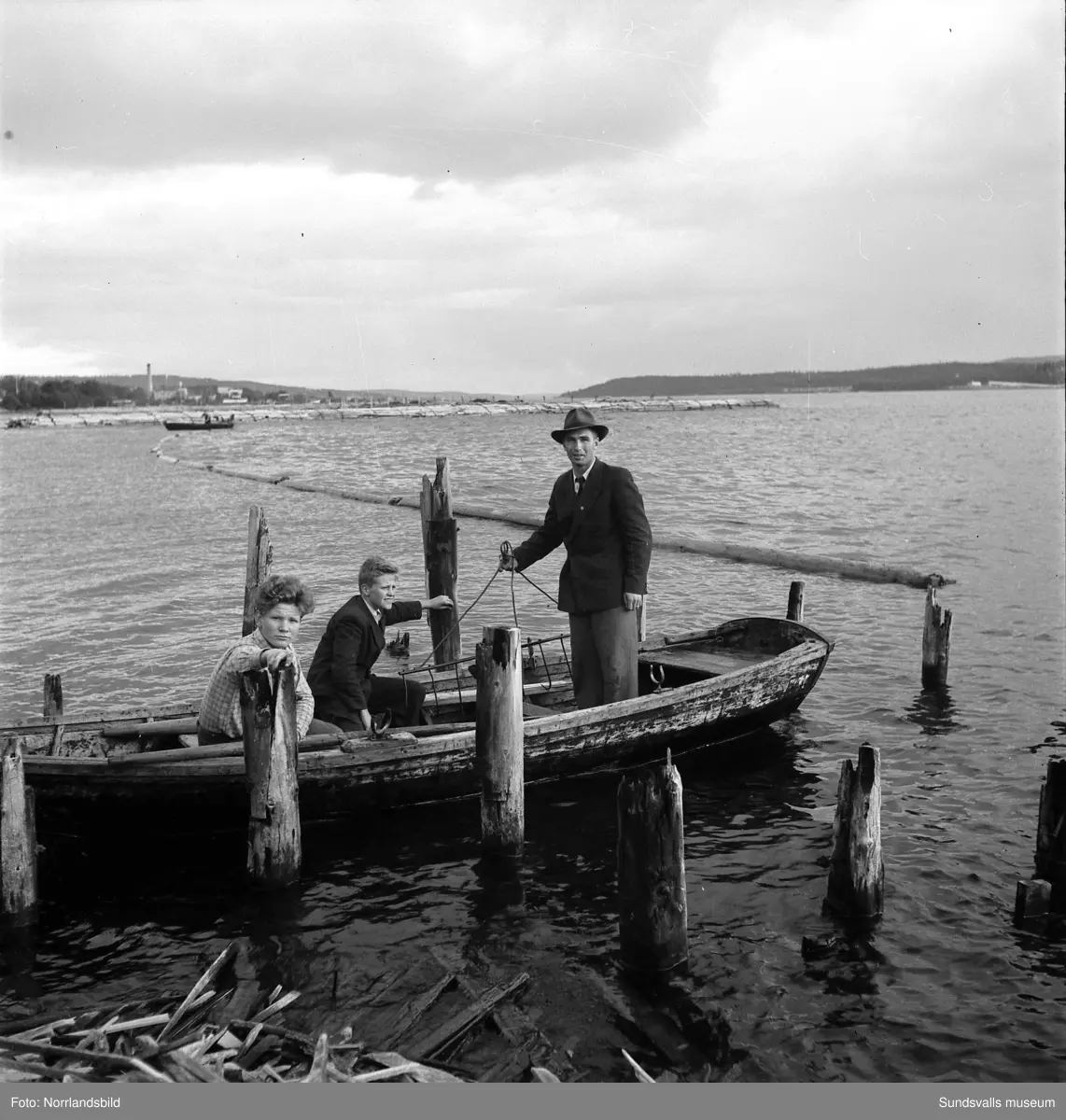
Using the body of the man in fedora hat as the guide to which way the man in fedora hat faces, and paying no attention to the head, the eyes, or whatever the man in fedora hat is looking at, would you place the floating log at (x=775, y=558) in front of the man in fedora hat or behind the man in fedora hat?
behind

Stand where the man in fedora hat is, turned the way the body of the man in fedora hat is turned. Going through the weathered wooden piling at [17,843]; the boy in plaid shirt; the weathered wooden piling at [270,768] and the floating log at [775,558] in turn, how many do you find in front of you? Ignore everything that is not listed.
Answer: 3

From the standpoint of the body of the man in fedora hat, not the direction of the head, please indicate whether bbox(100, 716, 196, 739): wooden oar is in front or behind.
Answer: in front

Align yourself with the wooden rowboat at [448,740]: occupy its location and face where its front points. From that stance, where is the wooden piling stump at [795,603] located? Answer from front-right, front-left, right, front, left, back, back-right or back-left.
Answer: front-left

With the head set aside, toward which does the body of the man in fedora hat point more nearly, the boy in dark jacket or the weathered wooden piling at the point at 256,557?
the boy in dark jacket

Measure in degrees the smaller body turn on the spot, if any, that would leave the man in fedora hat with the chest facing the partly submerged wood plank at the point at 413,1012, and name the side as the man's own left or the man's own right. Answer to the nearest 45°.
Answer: approximately 45° to the man's own left

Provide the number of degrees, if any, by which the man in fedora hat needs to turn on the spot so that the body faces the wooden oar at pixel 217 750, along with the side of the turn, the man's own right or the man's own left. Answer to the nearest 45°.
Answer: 0° — they already face it

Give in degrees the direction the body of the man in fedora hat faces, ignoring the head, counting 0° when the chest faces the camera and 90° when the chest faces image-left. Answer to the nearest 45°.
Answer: approximately 45°

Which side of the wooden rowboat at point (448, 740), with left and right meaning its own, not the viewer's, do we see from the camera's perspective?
right

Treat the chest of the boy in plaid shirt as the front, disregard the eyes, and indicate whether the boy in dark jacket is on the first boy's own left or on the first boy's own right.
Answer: on the first boy's own left
